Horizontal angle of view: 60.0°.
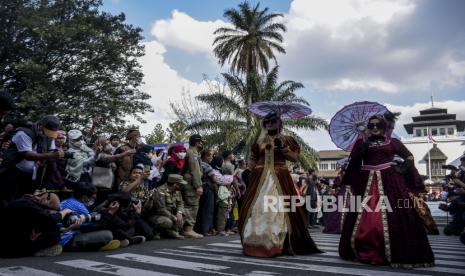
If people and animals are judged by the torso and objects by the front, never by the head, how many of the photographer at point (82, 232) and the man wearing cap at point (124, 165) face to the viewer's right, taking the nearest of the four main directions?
2

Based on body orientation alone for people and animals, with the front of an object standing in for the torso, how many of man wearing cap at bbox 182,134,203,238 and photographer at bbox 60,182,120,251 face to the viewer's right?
2

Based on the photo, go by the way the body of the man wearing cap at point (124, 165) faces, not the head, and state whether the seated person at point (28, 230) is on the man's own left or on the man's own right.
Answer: on the man's own right

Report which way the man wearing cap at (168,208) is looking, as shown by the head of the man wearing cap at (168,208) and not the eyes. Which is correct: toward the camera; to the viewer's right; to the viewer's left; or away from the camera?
to the viewer's right

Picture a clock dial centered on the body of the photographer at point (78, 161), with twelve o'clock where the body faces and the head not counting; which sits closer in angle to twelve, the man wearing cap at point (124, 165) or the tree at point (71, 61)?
the man wearing cap

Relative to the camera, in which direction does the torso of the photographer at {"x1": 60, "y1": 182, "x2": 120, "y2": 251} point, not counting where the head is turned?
to the viewer's right

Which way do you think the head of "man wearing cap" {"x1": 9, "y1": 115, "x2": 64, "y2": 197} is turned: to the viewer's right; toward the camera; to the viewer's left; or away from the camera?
to the viewer's right

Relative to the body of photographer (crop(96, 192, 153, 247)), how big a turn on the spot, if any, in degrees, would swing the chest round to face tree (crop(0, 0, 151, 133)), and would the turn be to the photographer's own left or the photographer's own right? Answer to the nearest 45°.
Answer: approximately 135° to the photographer's own left

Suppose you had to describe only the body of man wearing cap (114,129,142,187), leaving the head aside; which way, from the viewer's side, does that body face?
to the viewer's right

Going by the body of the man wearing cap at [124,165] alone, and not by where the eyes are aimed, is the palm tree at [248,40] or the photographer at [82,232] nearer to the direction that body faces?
the palm tree

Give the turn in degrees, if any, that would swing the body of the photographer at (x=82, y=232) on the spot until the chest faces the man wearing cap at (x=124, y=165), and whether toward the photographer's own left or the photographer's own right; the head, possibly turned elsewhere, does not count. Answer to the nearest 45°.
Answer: approximately 90° to the photographer's own left

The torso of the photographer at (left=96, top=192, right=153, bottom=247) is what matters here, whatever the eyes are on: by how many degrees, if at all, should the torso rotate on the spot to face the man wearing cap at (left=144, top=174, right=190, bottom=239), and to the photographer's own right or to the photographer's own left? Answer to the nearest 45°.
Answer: approximately 90° to the photographer's own left

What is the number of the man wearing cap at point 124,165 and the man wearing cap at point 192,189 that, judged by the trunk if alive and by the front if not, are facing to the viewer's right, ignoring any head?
2

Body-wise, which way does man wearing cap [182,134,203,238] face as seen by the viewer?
to the viewer's right
